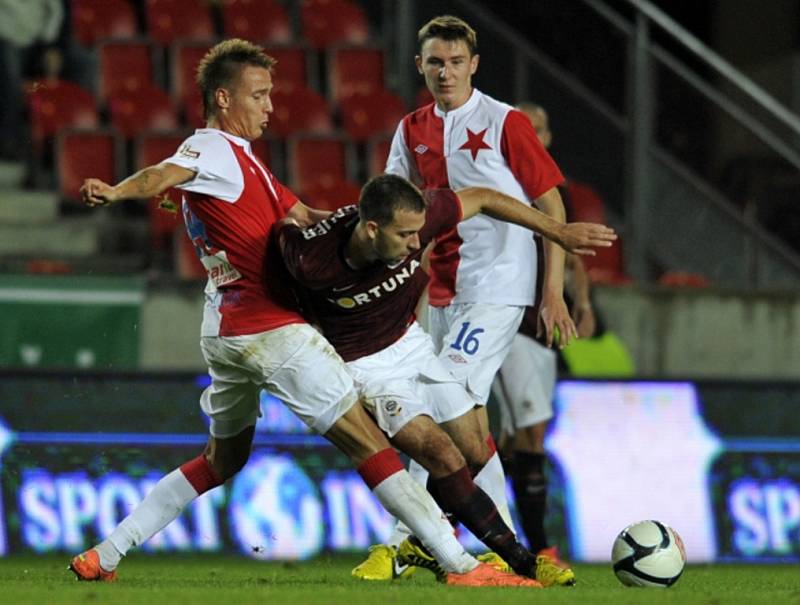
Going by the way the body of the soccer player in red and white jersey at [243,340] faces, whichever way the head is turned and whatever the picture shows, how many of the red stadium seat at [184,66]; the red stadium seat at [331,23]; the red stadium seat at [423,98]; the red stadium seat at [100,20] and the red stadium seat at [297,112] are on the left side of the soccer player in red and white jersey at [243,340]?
5

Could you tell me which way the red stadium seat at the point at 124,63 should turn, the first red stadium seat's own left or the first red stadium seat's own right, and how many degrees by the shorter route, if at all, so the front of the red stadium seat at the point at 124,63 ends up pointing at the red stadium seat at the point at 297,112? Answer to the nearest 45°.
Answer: approximately 90° to the first red stadium seat's own left

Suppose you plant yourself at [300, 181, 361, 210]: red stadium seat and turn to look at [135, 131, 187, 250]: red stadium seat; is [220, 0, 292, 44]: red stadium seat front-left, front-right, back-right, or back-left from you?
front-right

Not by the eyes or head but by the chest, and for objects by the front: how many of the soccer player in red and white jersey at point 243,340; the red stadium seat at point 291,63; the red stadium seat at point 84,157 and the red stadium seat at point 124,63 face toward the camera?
3

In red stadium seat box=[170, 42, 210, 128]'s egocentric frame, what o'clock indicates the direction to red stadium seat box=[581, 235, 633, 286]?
red stadium seat box=[581, 235, 633, 286] is roughly at 10 o'clock from red stadium seat box=[170, 42, 210, 128].

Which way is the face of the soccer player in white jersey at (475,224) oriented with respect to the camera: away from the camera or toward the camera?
toward the camera

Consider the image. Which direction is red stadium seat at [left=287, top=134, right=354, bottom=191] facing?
toward the camera

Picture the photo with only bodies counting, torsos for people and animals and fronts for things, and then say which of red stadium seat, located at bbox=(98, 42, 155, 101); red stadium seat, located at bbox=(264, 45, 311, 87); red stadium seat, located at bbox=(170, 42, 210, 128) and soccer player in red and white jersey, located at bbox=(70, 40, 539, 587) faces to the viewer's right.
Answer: the soccer player in red and white jersey

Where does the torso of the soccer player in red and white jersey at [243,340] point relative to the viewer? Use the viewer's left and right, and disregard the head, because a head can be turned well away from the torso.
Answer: facing to the right of the viewer

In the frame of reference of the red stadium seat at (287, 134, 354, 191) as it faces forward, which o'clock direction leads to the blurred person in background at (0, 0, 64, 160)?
The blurred person in background is roughly at 3 o'clock from the red stadium seat.

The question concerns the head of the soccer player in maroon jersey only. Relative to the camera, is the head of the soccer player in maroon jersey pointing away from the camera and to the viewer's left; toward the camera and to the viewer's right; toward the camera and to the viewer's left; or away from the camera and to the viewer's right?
toward the camera and to the viewer's right

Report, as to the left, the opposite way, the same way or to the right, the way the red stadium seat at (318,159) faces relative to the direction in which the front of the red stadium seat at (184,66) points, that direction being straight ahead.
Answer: the same way

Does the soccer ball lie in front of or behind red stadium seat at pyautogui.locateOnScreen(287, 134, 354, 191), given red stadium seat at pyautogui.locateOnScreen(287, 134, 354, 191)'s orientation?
in front

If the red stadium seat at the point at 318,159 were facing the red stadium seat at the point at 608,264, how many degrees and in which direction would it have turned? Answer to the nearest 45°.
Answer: approximately 90° to its left

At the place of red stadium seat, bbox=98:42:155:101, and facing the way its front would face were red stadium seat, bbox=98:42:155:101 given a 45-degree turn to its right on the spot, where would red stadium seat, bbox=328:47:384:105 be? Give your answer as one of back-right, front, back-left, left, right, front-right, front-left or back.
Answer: back-left
